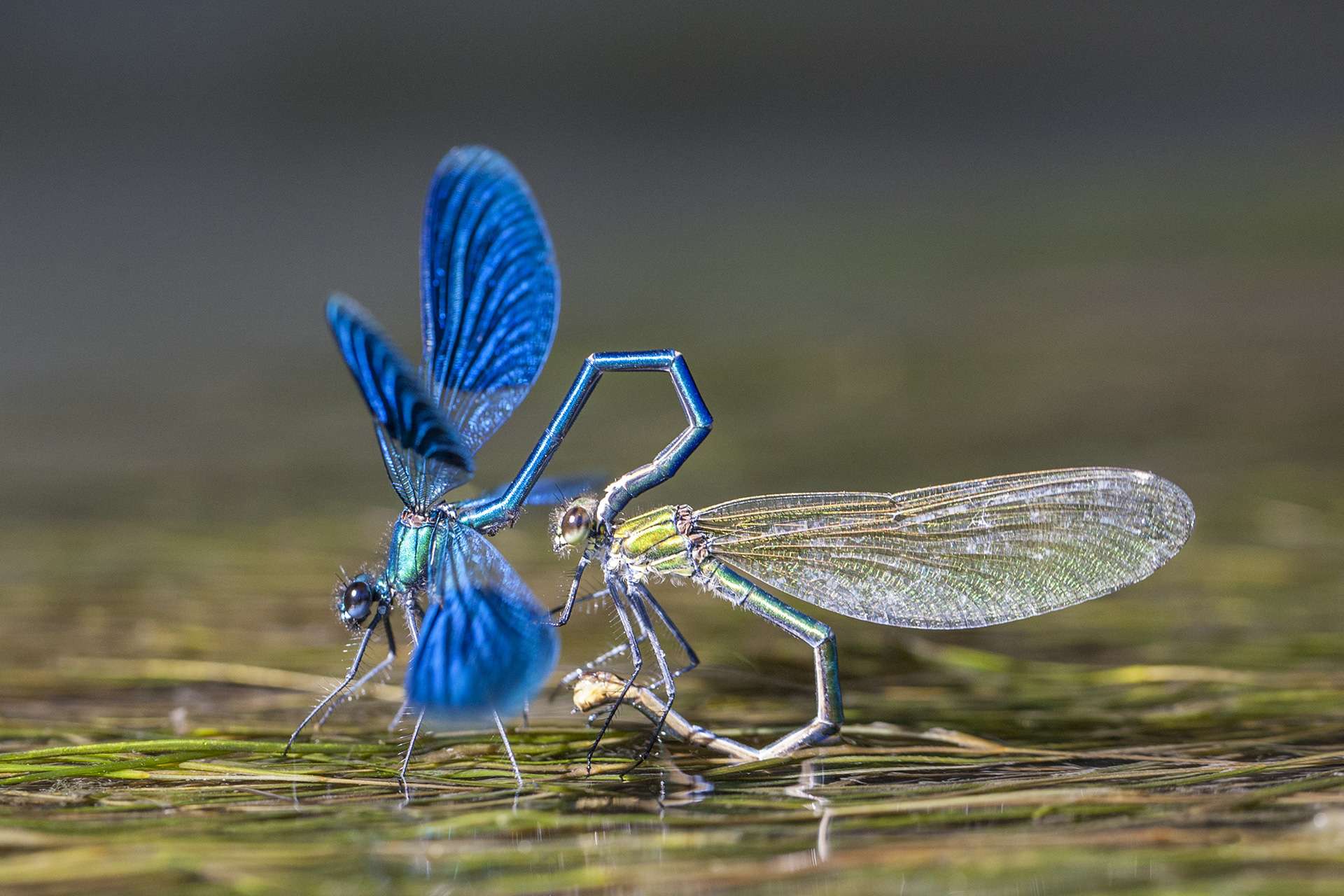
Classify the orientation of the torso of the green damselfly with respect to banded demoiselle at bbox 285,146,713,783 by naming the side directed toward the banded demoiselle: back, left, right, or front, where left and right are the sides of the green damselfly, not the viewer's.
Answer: front

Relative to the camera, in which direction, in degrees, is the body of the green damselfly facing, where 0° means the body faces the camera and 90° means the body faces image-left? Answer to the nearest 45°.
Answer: approximately 90°

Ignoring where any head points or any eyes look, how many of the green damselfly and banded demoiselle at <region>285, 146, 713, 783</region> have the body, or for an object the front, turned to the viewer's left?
2

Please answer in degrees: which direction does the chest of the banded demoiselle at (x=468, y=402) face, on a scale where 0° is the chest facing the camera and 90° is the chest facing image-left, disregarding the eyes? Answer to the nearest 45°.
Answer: approximately 90°

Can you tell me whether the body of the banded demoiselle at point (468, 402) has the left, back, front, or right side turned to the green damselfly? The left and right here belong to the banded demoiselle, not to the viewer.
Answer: back
